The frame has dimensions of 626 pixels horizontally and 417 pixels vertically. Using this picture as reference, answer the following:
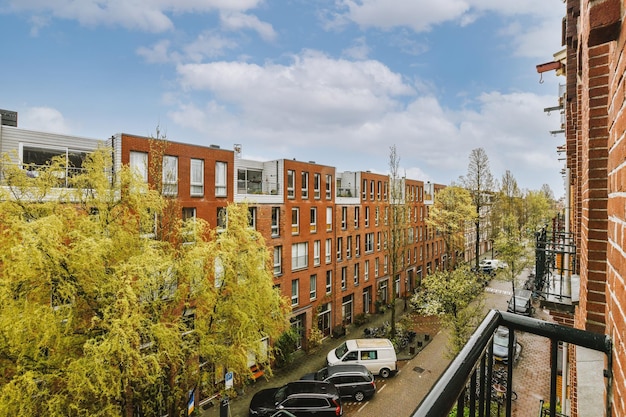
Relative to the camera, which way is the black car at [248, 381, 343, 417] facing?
to the viewer's left

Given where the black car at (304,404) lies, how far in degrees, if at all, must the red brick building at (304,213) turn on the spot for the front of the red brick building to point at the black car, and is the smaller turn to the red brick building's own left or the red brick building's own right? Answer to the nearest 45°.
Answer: approximately 45° to the red brick building's own right

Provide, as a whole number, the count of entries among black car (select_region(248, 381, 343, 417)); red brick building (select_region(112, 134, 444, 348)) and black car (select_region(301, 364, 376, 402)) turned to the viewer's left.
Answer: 2

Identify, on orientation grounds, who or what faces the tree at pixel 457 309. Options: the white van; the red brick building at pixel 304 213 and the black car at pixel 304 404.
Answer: the red brick building

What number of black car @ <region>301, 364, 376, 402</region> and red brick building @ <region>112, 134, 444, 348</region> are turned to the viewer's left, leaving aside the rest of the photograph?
1

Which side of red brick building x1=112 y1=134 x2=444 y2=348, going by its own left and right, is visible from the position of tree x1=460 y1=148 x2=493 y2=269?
left

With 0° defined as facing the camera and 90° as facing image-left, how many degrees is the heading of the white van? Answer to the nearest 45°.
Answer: approximately 90°

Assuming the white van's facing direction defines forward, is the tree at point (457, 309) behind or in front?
behind

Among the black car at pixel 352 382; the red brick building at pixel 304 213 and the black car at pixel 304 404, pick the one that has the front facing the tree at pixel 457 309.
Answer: the red brick building

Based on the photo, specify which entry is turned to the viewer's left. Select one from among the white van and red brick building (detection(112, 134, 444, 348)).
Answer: the white van

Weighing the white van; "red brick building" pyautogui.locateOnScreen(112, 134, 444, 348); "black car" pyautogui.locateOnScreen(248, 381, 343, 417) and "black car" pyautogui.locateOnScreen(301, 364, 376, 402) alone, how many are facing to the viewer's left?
3
